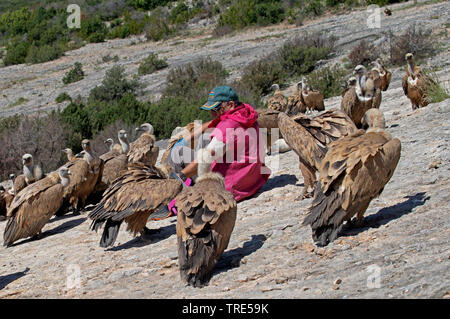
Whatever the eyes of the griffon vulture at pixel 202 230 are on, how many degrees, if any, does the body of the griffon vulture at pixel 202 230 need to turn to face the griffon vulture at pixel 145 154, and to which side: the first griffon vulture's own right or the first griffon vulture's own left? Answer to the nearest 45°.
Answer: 0° — it already faces it

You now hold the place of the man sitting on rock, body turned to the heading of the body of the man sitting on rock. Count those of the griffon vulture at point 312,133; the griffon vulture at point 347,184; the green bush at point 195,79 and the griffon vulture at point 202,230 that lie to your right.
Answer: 1

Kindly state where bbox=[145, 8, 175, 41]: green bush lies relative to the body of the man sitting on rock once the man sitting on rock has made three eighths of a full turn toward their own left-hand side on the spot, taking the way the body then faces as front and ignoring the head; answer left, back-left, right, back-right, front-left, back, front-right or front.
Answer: back-left

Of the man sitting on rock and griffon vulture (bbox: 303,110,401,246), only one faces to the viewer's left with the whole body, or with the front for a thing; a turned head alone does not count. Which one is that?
the man sitting on rock

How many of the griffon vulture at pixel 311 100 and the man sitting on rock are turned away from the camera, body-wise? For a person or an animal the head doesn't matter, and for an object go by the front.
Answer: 0

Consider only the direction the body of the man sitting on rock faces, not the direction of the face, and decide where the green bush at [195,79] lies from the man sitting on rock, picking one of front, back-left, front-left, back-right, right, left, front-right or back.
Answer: right

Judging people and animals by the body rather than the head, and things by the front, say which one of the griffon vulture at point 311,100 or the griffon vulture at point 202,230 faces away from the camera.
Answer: the griffon vulture at point 202,230

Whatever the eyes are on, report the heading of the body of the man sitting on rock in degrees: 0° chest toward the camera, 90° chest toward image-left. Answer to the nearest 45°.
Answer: approximately 90°

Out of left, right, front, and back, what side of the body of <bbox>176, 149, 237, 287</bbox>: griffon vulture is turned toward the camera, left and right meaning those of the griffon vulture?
back

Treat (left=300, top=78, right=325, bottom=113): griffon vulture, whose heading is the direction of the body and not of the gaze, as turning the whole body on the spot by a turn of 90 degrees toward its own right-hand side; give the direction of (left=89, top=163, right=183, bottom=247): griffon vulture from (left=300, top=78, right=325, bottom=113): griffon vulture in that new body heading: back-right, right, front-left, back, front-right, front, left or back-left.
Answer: back-left

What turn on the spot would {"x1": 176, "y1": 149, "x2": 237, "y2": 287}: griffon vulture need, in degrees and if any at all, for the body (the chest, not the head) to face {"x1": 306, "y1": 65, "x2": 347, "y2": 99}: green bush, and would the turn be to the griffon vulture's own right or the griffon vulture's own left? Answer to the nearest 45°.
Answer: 0° — it already faces it

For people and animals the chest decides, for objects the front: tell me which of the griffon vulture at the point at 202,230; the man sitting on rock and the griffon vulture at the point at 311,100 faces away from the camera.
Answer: the griffon vulture at the point at 202,230

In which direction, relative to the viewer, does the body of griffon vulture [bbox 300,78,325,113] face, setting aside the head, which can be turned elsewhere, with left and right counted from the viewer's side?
facing the viewer and to the left of the viewer
